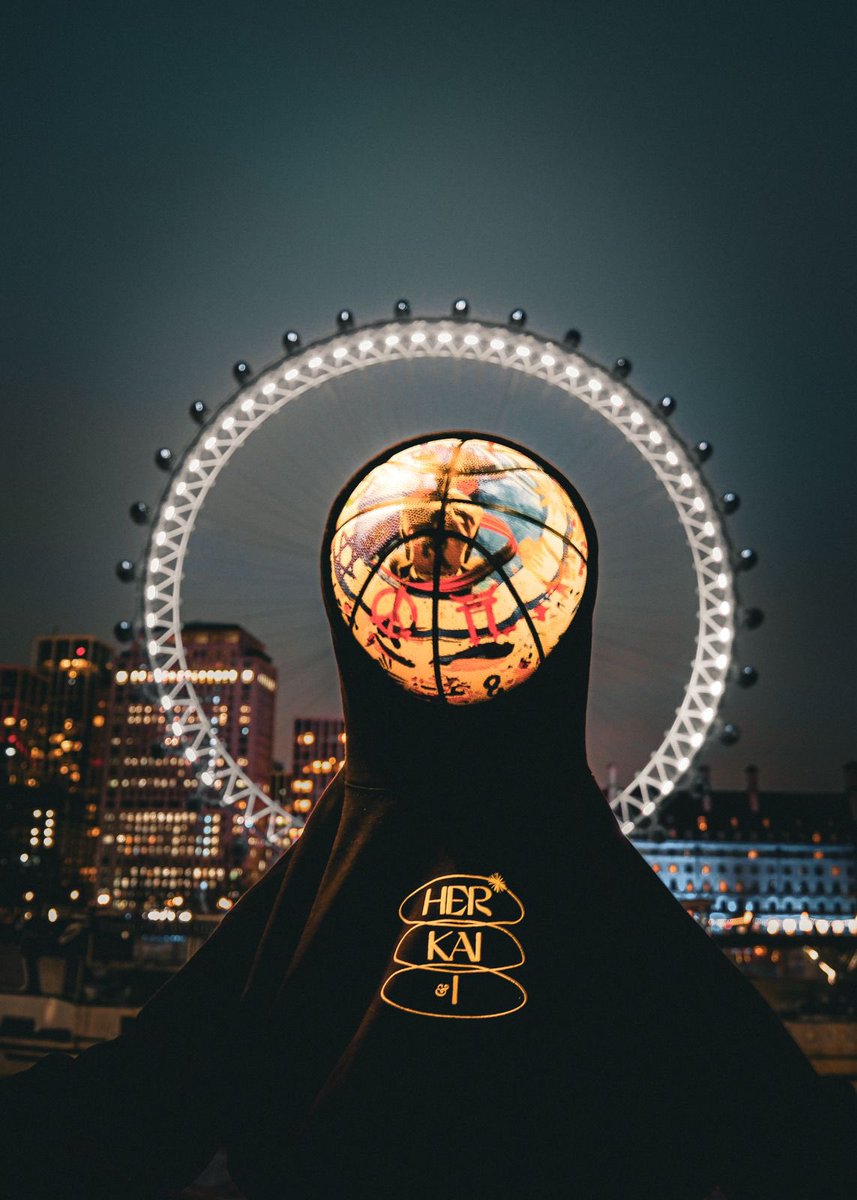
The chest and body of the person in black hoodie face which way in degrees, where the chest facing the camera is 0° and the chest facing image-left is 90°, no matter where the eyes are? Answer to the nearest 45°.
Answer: approximately 0°

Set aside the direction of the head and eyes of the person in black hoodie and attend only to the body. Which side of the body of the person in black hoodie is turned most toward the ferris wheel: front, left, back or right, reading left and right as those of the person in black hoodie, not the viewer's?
back
